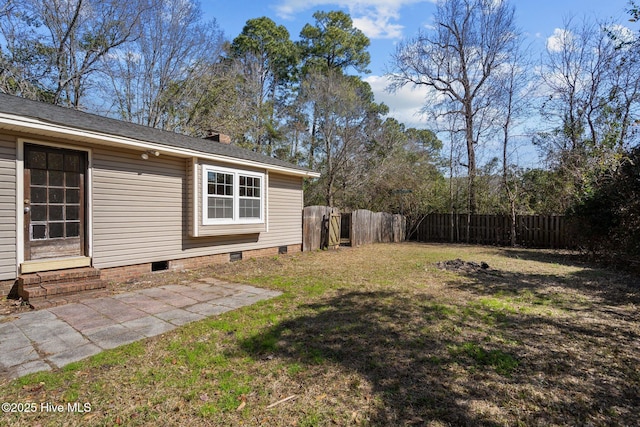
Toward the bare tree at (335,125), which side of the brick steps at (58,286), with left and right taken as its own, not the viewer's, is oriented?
left

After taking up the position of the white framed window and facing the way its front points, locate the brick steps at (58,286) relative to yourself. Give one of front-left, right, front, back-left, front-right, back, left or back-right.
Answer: right

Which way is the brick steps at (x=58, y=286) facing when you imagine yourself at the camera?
facing the viewer and to the right of the viewer

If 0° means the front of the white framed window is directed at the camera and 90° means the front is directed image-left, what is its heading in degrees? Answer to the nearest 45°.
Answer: approximately 315°

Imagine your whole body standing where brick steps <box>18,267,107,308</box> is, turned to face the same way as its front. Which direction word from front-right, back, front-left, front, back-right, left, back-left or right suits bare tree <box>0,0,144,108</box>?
back-left

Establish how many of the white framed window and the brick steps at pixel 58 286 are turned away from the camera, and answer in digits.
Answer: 0

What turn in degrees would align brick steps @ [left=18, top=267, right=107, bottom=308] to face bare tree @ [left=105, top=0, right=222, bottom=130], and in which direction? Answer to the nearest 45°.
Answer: approximately 135° to its left

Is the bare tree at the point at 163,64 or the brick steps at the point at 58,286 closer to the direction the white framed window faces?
the brick steps

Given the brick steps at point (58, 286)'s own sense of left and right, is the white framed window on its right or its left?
on its left

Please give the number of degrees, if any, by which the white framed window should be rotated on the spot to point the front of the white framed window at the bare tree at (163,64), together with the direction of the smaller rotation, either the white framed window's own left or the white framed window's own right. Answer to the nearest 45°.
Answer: approximately 135° to the white framed window's own left

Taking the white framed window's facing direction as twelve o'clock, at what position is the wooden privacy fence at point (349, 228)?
The wooden privacy fence is roughly at 9 o'clock from the white framed window.

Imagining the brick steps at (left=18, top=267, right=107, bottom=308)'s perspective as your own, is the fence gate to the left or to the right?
on its left

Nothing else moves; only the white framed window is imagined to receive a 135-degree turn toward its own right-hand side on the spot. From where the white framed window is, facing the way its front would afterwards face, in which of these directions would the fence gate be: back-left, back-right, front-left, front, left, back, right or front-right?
back-right
